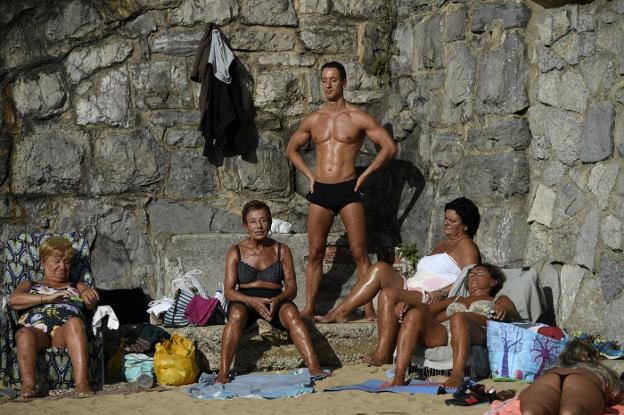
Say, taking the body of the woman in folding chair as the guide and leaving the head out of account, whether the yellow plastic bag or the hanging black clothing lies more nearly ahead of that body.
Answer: the yellow plastic bag

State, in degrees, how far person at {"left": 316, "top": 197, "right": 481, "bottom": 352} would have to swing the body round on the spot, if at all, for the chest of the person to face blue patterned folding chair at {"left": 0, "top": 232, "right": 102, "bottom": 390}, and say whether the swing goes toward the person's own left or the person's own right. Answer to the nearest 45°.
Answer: approximately 45° to the person's own right

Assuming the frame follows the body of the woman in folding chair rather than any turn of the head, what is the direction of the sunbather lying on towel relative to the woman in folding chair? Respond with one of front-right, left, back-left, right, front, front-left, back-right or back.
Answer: front-left

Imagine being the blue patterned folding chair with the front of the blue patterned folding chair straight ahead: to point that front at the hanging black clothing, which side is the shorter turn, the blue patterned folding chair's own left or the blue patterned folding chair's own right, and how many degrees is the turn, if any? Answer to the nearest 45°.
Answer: approximately 135° to the blue patterned folding chair's own left

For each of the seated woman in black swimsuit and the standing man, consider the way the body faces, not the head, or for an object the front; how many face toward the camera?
2

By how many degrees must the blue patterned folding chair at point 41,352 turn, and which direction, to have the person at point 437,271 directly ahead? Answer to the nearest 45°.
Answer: approximately 90° to its left

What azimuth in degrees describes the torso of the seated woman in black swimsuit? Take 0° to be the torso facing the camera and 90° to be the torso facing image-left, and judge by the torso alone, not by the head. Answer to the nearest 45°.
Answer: approximately 0°
